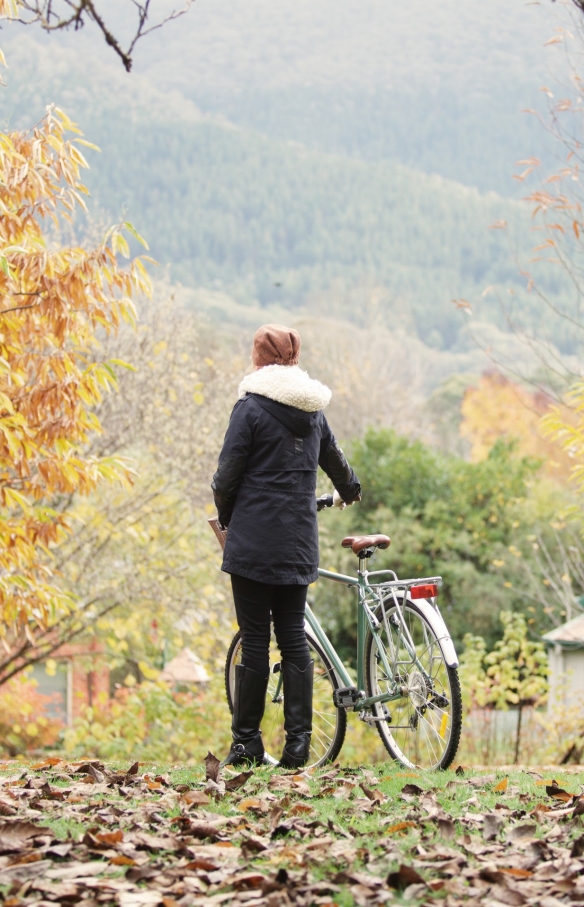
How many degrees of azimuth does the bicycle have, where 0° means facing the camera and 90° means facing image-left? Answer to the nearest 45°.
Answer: approximately 135°

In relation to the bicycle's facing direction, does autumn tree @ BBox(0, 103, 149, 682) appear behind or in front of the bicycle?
in front

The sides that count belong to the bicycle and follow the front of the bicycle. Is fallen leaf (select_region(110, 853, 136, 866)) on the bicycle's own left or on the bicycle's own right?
on the bicycle's own left

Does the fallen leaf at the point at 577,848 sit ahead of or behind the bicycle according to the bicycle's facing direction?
behind

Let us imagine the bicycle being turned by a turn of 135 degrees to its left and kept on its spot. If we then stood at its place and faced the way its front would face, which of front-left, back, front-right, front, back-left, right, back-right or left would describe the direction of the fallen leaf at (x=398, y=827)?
front

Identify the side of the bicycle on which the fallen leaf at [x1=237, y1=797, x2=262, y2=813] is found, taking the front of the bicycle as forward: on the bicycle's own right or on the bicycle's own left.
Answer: on the bicycle's own left

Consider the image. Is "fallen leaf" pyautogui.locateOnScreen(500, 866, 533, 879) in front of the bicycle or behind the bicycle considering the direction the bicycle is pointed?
behind
